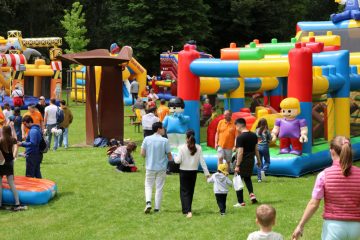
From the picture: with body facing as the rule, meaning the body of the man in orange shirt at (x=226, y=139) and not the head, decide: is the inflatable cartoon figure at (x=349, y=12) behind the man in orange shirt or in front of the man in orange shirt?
behind

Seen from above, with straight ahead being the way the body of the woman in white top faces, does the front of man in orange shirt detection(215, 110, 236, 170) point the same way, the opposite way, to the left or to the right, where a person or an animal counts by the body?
the opposite way

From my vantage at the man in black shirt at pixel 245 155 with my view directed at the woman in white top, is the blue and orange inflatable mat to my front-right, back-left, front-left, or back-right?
front-right

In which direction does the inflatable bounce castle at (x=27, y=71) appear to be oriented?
toward the camera

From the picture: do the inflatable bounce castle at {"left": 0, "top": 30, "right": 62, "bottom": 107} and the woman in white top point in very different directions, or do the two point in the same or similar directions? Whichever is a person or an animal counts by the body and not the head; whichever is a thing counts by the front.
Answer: very different directions

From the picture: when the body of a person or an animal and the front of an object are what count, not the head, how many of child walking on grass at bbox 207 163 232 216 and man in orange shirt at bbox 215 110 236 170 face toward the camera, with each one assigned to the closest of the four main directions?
1

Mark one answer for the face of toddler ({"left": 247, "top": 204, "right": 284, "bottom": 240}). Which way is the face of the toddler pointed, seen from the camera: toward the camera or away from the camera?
away from the camera

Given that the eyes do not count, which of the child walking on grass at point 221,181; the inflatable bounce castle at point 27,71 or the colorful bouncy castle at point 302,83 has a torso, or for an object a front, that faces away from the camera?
the child walking on grass

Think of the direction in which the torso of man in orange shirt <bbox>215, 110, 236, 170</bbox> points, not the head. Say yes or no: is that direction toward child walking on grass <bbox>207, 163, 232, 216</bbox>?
yes

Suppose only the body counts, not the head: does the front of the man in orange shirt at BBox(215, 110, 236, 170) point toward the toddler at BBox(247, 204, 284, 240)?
yes

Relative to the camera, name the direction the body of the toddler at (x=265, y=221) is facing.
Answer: away from the camera

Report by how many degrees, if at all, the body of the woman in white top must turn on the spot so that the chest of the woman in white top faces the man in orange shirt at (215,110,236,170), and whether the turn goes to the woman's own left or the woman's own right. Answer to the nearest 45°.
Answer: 0° — they already face them

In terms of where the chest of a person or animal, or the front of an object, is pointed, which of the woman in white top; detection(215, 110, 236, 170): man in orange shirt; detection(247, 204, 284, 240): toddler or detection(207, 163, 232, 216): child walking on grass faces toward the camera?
the man in orange shirt

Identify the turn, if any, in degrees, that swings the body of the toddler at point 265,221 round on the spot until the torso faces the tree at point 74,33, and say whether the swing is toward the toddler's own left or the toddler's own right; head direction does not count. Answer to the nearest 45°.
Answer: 0° — they already face it

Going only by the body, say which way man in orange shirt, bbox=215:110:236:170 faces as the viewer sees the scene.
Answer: toward the camera

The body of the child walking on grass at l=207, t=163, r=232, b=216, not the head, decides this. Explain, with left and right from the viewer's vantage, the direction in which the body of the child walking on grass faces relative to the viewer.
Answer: facing away from the viewer

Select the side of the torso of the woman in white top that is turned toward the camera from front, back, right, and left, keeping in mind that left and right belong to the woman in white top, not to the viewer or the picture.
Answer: back

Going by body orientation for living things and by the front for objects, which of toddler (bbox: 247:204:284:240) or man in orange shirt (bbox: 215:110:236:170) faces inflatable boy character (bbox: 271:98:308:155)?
the toddler

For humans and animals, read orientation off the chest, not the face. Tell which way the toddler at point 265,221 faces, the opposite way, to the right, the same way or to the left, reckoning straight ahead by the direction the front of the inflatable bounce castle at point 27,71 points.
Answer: the opposite way

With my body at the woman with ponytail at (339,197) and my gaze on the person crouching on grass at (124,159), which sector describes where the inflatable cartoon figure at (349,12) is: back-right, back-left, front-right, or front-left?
front-right

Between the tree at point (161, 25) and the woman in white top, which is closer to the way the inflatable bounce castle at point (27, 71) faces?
the woman in white top

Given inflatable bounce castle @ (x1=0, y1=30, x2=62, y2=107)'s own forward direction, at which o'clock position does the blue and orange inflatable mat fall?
The blue and orange inflatable mat is roughly at 12 o'clock from the inflatable bounce castle.
